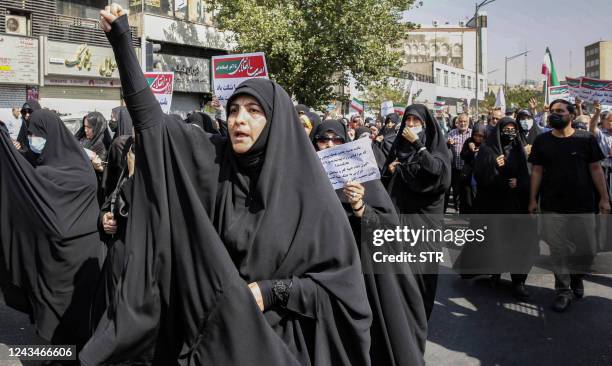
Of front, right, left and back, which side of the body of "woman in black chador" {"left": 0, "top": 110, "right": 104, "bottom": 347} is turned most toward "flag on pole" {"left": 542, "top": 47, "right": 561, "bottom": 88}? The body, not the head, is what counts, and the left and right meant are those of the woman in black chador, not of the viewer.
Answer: back

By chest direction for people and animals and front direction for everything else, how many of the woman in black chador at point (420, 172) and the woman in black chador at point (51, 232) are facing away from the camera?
0

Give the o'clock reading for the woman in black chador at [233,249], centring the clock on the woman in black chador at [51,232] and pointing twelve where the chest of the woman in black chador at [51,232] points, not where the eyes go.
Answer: the woman in black chador at [233,249] is roughly at 10 o'clock from the woman in black chador at [51,232].

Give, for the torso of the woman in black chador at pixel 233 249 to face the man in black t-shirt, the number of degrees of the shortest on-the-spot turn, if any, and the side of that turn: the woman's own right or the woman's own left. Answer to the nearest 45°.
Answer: approximately 180°

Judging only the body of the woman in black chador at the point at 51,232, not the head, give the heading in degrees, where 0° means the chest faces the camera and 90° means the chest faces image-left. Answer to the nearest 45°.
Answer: approximately 45°

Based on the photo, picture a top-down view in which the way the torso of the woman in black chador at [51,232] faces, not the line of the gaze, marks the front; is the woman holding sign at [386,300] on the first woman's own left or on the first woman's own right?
on the first woman's own left

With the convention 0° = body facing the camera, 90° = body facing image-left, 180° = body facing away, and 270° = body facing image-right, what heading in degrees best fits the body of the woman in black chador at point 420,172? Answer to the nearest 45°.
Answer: approximately 45°

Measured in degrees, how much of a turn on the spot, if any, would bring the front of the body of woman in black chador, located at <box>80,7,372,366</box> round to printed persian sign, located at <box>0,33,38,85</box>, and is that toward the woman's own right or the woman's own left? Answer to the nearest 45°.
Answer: approximately 135° to the woman's own right

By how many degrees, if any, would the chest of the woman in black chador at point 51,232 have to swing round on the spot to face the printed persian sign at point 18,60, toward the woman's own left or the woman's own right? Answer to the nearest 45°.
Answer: approximately 135° to the woman's own right

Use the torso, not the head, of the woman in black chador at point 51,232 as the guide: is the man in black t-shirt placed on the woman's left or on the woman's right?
on the woman's left
